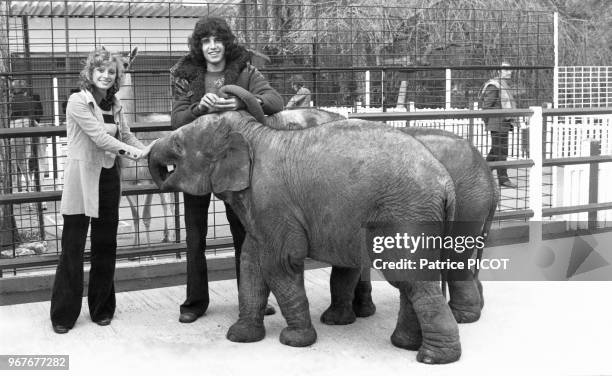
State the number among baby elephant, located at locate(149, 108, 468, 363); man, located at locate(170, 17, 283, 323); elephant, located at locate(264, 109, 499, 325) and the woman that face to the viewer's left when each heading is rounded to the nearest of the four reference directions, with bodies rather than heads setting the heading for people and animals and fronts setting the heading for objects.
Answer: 2

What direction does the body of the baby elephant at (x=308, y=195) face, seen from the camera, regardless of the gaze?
to the viewer's left

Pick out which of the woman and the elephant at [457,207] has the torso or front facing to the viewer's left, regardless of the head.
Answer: the elephant

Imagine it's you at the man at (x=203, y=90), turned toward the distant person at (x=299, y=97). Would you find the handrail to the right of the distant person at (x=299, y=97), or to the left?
right

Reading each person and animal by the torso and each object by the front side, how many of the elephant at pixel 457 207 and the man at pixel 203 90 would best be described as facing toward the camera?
1

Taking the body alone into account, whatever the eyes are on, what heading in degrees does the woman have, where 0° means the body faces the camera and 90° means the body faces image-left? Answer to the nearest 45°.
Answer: approximately 315°

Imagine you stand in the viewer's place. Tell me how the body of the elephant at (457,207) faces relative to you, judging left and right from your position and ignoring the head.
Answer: facing to the left of the viewer

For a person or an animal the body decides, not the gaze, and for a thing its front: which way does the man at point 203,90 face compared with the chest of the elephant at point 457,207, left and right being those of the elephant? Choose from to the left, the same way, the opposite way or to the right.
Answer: to the left

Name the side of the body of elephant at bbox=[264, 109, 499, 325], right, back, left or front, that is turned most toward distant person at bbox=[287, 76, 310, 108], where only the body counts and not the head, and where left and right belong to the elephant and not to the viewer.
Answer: right

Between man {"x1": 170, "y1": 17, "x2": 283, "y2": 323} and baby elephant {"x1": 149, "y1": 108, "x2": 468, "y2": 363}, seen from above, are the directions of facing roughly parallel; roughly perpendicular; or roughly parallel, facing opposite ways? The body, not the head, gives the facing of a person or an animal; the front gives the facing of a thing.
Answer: roughly perpendicular

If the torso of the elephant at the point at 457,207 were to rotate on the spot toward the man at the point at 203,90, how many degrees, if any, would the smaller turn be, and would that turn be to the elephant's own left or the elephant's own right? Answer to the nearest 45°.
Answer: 0° — it already faces them
